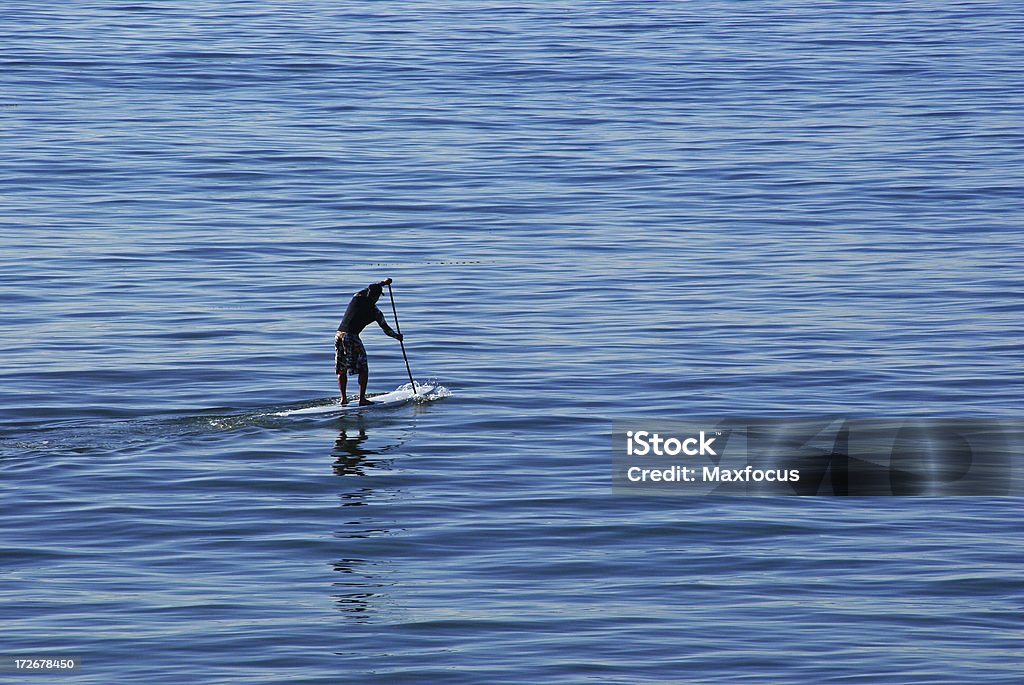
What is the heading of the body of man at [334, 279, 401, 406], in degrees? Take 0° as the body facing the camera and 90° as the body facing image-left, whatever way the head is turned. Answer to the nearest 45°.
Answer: approximately 225°

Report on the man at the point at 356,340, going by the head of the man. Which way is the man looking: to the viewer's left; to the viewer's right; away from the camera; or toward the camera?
to the viewer's right
